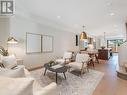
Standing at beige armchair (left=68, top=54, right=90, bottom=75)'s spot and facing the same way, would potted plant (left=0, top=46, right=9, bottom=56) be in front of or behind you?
in front

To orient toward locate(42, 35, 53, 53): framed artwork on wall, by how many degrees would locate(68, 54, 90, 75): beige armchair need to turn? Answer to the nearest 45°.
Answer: approximately 90° to its right

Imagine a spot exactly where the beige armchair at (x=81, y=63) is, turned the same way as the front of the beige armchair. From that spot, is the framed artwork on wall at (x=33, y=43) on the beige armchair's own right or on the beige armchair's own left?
on the beige armchair's own right

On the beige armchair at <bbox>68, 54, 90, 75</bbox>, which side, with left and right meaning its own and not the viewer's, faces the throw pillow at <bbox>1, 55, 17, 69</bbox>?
front

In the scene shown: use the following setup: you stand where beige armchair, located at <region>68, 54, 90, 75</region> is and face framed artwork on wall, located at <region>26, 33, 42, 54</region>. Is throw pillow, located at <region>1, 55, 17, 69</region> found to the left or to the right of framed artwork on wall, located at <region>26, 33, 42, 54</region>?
left

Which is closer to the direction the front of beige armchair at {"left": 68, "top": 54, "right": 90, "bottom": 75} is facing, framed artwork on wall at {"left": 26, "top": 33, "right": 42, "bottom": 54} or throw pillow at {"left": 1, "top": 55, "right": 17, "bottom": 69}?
the throw pillow

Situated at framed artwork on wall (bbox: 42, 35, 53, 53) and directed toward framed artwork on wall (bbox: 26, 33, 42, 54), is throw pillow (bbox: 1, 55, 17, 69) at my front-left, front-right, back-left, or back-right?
front-left

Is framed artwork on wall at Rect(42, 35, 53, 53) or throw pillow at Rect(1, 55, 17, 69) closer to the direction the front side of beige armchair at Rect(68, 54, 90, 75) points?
the throw pillow

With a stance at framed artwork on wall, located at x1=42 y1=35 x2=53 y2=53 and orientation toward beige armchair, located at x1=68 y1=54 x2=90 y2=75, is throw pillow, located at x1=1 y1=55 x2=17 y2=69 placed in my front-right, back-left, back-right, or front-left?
front-right

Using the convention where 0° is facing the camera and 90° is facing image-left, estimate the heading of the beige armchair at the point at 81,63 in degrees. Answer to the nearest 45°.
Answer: approximately 45°

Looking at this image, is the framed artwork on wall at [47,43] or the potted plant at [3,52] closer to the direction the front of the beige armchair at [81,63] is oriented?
the potted plant
